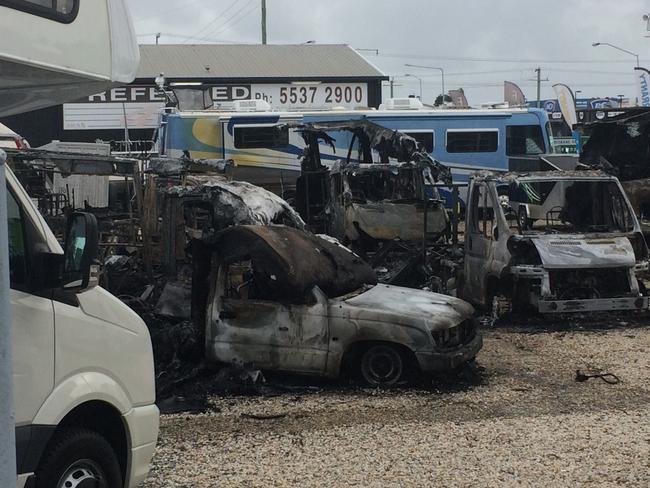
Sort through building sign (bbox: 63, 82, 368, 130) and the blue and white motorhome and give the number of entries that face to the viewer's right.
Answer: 1

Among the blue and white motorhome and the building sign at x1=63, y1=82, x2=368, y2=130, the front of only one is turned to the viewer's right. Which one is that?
the blue and white motorhome

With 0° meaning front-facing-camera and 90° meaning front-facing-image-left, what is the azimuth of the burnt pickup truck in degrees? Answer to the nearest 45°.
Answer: approximately 315°

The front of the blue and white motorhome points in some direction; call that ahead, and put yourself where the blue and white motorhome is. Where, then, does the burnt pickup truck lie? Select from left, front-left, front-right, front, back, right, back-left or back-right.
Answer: right

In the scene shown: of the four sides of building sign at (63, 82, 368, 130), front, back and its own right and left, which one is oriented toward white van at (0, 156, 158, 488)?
front

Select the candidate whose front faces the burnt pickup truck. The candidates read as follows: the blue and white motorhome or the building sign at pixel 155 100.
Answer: the building sign

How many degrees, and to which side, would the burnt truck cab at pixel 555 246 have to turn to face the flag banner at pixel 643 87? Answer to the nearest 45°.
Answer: approximately 135° to its left

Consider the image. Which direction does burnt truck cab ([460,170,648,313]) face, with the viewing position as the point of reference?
facing the viewer and to the right of the viewer

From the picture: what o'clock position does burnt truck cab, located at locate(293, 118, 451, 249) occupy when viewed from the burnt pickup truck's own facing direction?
The burnt truck cab is roughly at 8 o'clock from the burnt pickup truck.

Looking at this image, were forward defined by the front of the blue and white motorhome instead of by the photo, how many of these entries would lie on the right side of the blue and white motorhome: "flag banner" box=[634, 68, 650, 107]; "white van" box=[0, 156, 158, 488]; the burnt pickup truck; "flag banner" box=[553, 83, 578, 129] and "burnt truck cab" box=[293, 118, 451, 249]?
3

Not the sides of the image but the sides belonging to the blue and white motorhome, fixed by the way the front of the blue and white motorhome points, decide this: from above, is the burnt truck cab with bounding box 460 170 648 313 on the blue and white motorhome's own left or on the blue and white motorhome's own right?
on the blue and white motorhome's own right

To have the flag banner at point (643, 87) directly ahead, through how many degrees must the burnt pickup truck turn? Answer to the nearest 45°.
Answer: approximately 90° to its left

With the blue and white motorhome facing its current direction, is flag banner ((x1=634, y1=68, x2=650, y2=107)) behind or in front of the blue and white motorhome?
in front

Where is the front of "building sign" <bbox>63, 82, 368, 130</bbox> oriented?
toward the camera

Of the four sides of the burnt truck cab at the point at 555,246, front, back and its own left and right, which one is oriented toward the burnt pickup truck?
right

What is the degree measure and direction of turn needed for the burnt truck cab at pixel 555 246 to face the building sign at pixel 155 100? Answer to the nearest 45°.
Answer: approximately 180°

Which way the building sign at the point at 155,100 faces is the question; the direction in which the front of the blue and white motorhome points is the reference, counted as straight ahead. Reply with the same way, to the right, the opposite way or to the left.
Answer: to the right

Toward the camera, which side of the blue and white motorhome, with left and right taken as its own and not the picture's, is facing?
right
